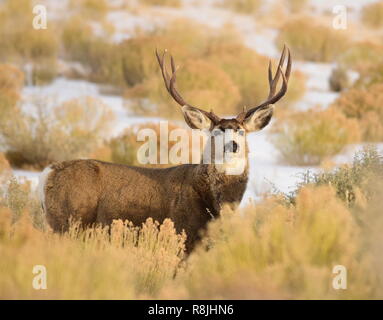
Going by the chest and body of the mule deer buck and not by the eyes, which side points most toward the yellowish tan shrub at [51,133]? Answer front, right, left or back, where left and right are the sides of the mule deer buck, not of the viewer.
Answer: left

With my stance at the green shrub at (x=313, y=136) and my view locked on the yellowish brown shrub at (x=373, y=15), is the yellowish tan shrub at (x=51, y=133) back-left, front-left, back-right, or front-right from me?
back-left

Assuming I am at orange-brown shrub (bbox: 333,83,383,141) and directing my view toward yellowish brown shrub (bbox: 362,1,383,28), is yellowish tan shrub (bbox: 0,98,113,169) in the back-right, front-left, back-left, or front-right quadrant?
back-left

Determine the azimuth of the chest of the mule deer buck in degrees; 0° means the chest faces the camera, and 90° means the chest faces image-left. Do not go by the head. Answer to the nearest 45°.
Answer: approximately 270°

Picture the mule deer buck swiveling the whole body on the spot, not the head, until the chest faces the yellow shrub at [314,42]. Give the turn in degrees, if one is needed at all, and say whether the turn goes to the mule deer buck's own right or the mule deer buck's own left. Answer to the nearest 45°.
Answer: approximately 90° to the mule deer buck's own left

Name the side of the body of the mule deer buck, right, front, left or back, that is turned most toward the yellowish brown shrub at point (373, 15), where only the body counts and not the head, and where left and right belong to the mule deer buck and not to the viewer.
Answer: left

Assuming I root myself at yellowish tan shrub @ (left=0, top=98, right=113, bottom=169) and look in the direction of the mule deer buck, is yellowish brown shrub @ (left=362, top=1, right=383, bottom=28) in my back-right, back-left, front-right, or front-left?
back-left

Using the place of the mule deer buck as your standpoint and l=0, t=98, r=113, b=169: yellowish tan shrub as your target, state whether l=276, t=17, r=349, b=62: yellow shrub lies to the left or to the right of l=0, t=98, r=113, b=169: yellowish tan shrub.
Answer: right
